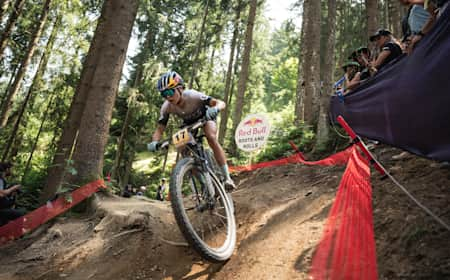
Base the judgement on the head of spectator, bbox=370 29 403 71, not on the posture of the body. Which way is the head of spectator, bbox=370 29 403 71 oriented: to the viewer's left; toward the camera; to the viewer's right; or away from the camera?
to the viewer's left

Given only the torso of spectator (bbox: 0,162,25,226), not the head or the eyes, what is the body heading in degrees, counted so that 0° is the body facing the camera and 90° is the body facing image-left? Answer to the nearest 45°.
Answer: approximately 270°

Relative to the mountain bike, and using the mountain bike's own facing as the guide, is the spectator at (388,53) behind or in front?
behind

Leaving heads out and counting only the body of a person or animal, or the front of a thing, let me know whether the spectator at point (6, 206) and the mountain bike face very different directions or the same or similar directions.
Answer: very different directions

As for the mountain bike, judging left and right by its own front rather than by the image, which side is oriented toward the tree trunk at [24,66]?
right

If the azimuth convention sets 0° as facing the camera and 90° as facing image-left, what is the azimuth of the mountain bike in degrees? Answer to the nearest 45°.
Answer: approximately 45°

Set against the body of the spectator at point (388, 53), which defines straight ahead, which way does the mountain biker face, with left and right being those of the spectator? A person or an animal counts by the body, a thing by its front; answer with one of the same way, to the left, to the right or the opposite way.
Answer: to the left

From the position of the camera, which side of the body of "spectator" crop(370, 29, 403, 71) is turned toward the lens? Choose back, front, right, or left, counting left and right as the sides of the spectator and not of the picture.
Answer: left

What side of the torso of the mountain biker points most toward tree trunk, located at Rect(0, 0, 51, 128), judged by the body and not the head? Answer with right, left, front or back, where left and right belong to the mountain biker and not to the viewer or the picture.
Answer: right

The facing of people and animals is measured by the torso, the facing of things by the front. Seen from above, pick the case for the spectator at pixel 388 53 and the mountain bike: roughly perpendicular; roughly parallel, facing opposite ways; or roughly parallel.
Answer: roughly perpendicular

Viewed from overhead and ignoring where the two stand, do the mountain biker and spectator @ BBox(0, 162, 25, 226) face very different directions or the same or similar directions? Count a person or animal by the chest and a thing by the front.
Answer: very different directions
